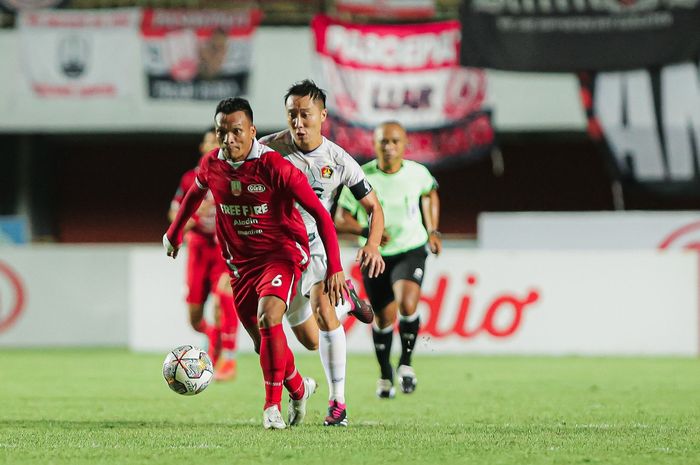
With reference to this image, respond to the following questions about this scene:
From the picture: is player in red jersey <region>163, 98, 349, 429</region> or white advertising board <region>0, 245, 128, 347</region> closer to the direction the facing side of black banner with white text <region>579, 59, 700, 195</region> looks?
the player in red jersey

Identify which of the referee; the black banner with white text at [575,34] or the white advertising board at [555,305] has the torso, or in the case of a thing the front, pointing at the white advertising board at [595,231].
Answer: the black banner with white text

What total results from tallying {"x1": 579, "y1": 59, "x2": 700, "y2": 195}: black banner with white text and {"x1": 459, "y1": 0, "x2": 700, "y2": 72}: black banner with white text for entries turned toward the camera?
2

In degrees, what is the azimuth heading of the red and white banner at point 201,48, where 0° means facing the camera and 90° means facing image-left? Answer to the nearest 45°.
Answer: approximately 0°

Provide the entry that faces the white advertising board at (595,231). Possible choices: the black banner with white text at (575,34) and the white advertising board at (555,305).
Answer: the black banner with white text

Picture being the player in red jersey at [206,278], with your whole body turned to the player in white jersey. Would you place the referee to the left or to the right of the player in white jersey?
left

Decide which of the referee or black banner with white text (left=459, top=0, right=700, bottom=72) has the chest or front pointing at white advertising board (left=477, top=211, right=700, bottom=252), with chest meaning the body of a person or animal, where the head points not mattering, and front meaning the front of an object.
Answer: the black banner with white text

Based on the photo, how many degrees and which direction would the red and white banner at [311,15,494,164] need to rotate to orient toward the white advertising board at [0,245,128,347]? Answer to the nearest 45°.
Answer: approximately 45° to its right
